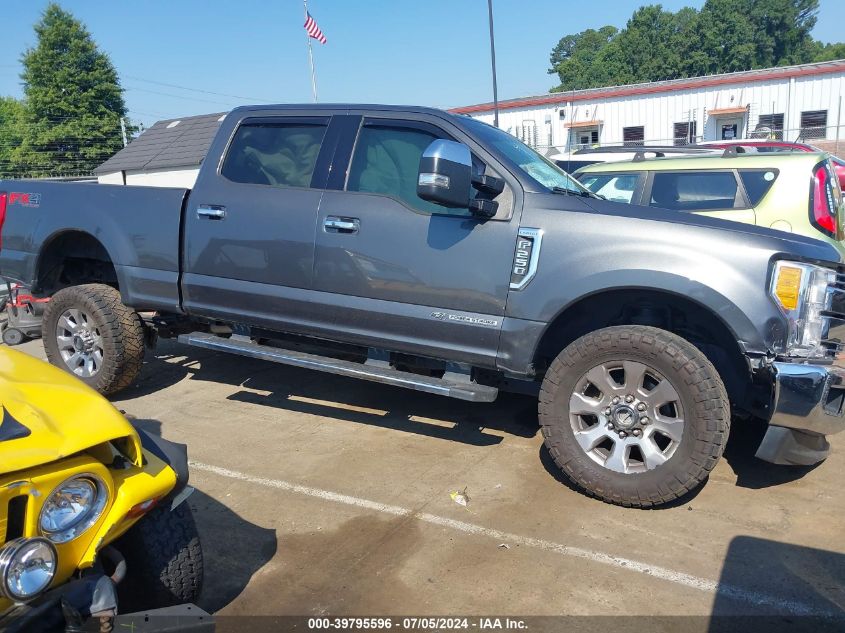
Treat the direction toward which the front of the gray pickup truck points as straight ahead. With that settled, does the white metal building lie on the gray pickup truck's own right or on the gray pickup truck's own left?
on the gray pickup truck's own left

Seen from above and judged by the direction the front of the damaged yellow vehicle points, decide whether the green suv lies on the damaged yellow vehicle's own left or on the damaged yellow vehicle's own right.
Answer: on the damaged yellow vehicle's own left

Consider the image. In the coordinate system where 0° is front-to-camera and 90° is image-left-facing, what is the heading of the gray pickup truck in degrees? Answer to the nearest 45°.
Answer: approximately 315°

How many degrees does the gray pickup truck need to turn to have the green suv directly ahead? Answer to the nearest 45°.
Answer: approximately 90° to its left

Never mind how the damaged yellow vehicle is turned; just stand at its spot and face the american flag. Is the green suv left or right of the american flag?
right

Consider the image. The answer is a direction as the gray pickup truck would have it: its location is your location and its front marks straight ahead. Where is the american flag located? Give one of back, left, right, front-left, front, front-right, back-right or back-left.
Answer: back-left

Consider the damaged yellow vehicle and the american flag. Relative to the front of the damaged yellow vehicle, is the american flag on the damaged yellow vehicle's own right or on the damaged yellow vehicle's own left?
on the damaged yellow vehicle's own left

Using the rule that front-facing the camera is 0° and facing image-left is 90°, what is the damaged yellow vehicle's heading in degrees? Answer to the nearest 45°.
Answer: approximately 315°

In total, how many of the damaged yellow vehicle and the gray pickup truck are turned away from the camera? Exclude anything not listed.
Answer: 0

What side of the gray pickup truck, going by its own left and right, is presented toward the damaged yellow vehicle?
right

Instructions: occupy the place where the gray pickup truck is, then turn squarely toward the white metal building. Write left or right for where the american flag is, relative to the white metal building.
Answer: left

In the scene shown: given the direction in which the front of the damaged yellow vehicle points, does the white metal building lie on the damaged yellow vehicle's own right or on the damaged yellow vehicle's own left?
on the damaged yellow vehicle's own left
